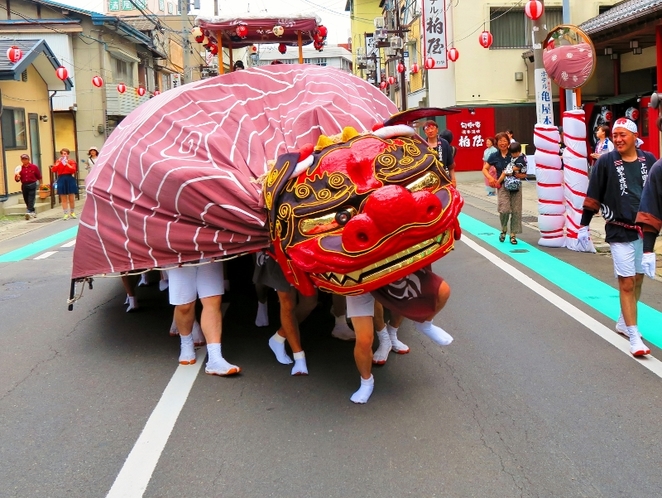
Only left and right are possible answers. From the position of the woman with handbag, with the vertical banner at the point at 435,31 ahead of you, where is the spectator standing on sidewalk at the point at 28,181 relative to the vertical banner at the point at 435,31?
left

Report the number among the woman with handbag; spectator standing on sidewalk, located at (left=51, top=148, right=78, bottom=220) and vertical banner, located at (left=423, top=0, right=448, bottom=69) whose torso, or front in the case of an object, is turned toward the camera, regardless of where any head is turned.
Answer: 3

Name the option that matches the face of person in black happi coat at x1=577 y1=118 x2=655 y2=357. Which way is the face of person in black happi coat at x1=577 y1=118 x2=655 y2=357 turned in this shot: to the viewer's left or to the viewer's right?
to the viewer's left

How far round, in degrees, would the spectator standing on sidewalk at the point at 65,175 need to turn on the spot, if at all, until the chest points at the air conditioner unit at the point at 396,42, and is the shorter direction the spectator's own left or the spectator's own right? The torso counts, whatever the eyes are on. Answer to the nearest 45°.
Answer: approximately 135° to the spectator's own left

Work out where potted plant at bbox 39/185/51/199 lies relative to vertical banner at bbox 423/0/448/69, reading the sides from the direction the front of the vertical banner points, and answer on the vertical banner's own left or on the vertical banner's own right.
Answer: on the vertical banner's own right

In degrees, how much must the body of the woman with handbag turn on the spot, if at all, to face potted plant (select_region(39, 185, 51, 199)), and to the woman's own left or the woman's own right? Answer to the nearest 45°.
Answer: approximately 135° to the woman's own right

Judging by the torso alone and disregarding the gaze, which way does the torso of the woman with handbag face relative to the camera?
toward the camera

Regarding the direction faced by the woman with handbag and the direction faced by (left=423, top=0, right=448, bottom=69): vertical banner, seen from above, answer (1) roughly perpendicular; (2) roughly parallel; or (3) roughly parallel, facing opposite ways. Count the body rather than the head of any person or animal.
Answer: roughly parallel

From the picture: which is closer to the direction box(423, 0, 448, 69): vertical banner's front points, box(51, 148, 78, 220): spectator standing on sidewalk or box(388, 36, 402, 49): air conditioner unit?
the spectator standing on sidewalk

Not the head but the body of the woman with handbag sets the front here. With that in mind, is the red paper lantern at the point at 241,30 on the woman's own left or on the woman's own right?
on the woman's own right

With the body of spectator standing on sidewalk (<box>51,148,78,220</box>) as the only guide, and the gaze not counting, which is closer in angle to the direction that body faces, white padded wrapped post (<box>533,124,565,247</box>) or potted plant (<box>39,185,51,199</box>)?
the white padded wrapped post

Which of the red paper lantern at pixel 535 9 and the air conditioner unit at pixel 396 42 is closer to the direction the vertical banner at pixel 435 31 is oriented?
the red paper lantern
